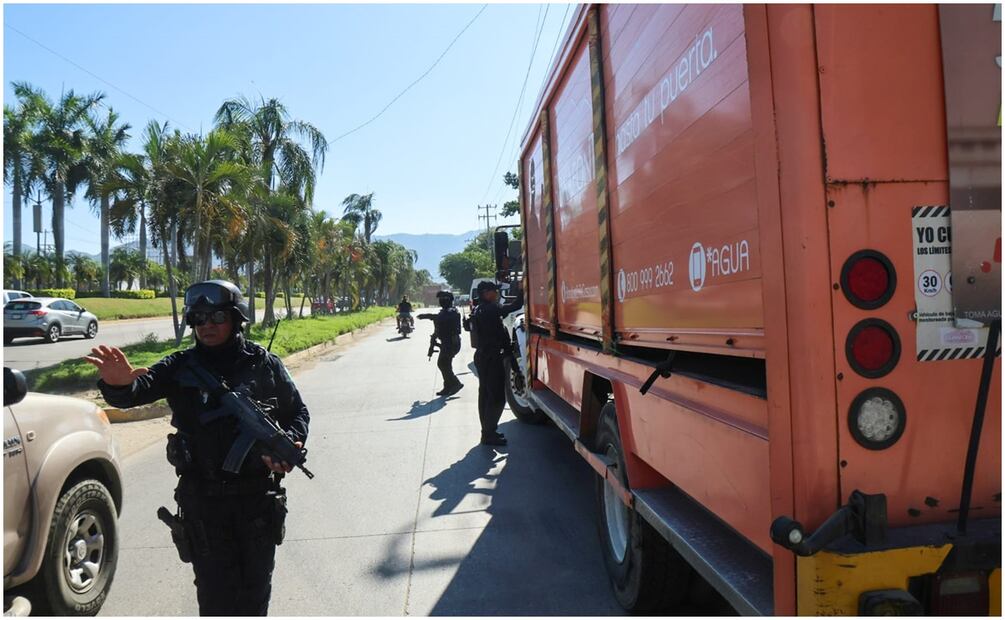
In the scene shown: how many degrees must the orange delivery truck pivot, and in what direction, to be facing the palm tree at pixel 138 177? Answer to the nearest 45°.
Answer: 0° — it already faces it

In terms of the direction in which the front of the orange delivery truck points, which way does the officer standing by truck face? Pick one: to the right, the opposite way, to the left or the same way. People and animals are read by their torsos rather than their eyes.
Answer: to the right

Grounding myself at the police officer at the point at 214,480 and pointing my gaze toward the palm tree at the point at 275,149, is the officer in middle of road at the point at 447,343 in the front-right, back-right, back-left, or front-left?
front-right

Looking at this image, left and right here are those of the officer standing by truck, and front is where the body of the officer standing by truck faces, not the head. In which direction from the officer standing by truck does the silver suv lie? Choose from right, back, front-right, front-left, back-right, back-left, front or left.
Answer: back-left

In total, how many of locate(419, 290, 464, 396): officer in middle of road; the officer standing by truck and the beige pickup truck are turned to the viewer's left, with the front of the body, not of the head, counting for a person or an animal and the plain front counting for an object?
1

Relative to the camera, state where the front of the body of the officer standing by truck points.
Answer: to the viewer's right

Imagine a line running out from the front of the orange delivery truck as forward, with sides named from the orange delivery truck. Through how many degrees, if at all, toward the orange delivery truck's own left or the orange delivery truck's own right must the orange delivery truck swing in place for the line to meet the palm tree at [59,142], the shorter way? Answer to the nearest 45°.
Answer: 0° — it already faces it

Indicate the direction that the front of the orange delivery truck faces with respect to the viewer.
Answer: facing away from the viewer and to the left of the viewer

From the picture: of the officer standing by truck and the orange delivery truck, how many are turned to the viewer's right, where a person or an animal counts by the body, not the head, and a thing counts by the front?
1

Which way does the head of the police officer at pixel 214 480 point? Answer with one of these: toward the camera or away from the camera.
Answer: toward the camera
